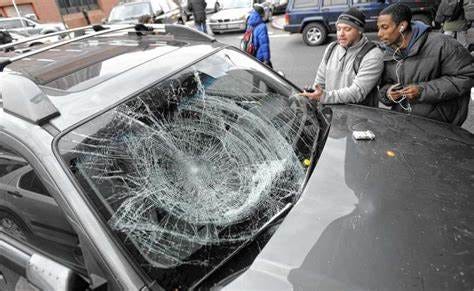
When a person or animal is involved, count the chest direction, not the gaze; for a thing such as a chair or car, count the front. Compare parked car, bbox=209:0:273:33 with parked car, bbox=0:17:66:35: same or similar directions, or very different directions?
very different directions

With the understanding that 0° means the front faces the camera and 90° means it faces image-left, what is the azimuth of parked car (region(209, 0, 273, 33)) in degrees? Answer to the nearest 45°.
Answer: approximately 45°

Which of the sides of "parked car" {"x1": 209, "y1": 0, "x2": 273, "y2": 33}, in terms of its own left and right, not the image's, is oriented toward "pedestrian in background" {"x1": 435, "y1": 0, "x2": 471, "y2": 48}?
left

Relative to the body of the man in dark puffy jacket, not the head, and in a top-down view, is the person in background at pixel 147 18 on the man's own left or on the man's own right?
on the man's own right

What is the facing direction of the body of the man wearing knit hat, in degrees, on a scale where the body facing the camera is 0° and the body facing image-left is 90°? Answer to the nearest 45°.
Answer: approximately 45°

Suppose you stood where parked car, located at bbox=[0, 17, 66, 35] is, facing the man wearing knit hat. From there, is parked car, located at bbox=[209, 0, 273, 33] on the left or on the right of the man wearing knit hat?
left
